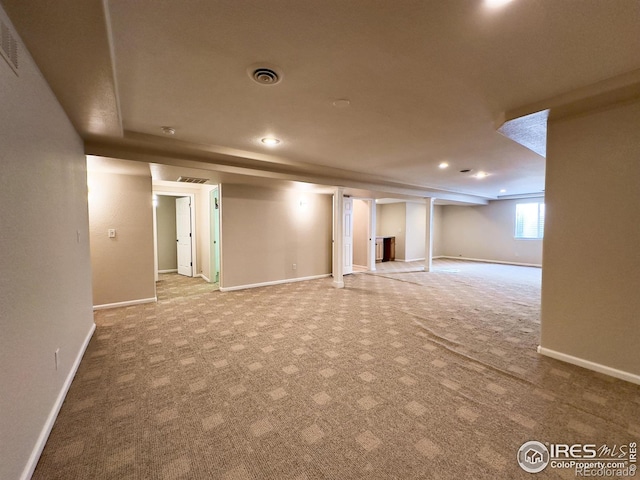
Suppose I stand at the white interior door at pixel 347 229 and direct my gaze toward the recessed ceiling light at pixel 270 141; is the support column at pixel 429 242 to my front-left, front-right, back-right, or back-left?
back-left

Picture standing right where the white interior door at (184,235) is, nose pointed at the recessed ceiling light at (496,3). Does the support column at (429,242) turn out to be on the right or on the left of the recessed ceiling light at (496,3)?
left

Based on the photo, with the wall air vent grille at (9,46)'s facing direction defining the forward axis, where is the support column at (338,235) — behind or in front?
in front

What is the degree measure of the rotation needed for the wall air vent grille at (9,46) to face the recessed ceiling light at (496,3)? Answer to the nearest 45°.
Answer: approximately 45° to its right

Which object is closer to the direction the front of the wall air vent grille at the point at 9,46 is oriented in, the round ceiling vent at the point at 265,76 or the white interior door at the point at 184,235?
the round ceiling vent

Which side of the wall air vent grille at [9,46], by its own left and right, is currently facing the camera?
right

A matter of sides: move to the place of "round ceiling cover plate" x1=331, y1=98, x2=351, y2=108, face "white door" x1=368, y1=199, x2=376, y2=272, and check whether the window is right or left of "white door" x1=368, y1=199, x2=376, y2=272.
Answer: right

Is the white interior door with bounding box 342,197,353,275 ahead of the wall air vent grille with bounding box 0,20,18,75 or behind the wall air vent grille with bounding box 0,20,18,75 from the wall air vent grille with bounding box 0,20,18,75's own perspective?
ahead

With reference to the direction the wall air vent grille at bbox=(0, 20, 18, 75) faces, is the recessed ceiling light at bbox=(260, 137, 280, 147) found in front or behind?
in front

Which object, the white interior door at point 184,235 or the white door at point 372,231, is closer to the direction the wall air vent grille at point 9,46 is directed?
the white door
